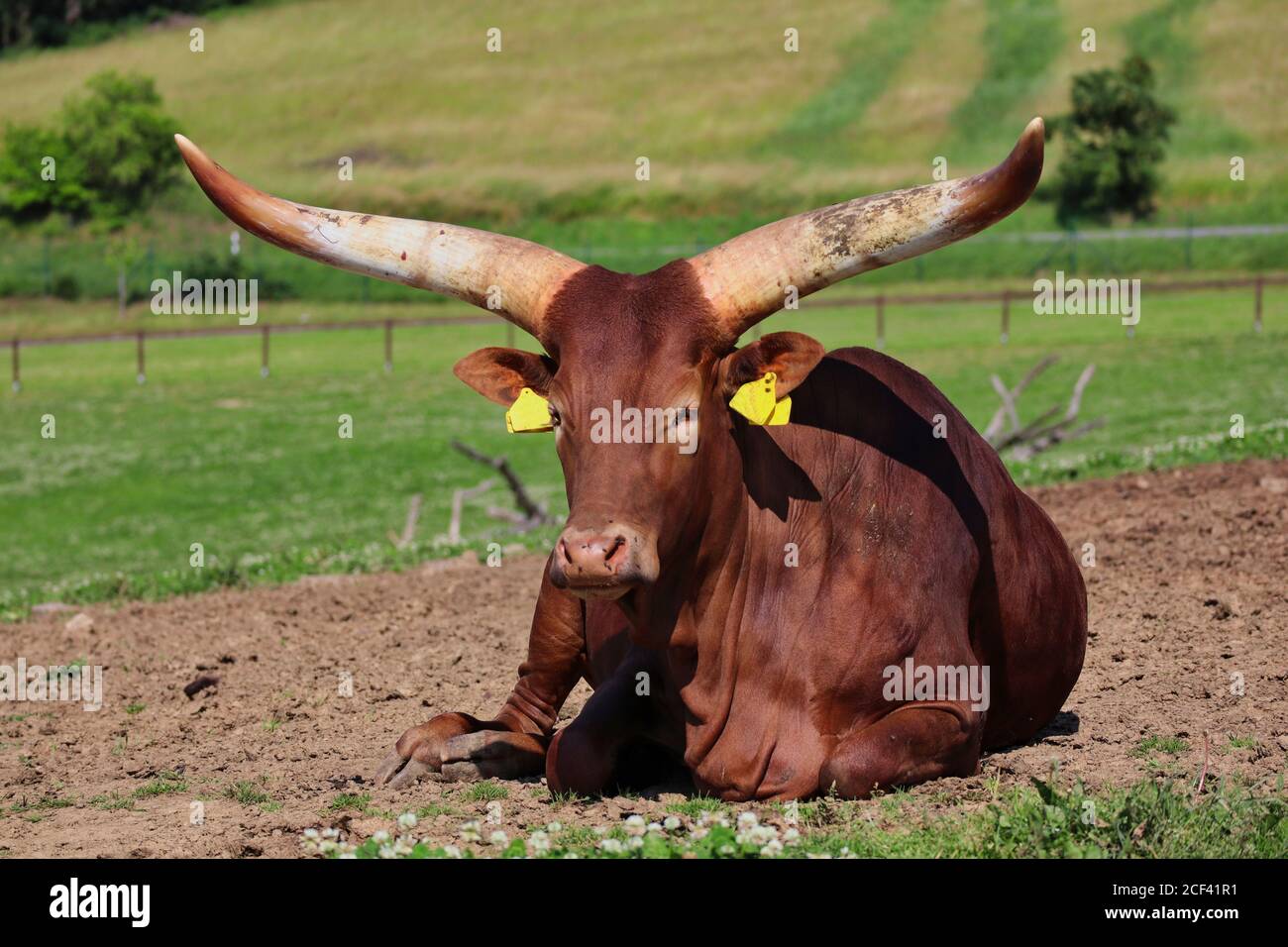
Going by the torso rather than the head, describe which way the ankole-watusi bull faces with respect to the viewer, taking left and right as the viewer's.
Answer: facing the viewer and to the left of the viewer
